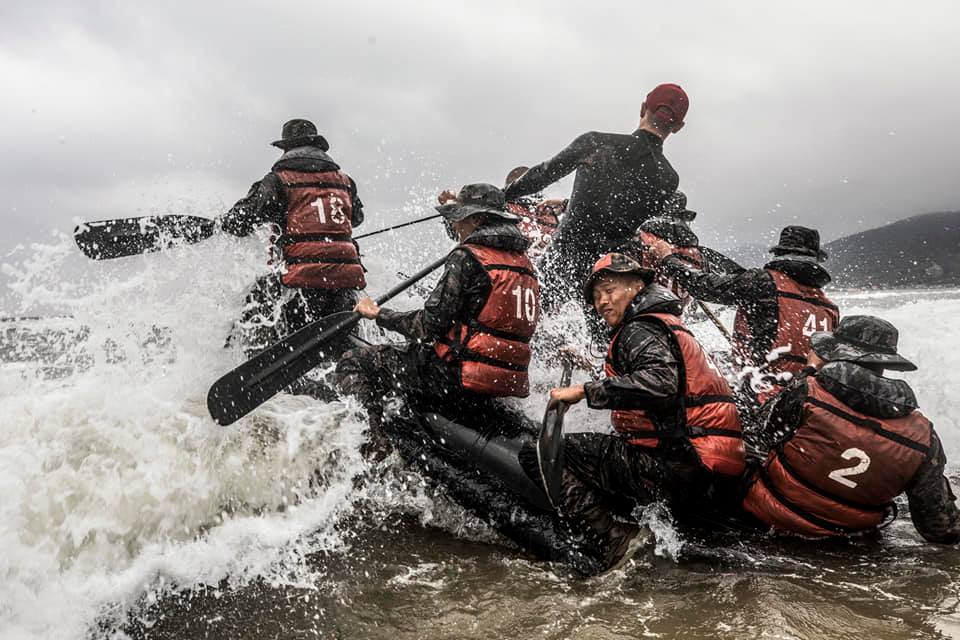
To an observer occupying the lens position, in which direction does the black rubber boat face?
facing away from the viewer and to the left of the viewer

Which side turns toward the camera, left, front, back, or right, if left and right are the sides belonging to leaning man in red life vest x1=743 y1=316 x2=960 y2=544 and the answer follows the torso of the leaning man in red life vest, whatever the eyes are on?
back

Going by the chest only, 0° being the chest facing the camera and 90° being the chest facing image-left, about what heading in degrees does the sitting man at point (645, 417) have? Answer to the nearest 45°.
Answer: approximately 90°

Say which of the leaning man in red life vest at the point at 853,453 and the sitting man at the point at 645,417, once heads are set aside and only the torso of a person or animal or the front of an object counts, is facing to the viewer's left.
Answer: the sitting man at the point at 645,417

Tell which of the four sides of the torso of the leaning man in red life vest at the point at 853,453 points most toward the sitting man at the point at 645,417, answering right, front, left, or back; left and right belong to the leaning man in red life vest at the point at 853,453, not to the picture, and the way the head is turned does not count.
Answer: left

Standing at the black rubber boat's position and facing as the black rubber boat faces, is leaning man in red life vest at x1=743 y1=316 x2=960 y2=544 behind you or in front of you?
behind

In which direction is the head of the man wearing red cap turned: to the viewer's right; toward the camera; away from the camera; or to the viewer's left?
away from the camera

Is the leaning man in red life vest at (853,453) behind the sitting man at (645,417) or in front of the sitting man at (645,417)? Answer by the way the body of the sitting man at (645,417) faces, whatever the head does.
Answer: behind

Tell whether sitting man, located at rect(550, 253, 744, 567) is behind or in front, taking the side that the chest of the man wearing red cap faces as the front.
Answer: behind

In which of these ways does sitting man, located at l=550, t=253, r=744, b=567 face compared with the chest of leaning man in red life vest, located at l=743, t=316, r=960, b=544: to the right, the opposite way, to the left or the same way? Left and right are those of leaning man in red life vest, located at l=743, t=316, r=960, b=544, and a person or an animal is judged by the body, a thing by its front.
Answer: to the left

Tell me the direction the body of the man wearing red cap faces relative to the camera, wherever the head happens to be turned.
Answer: away from the camera
